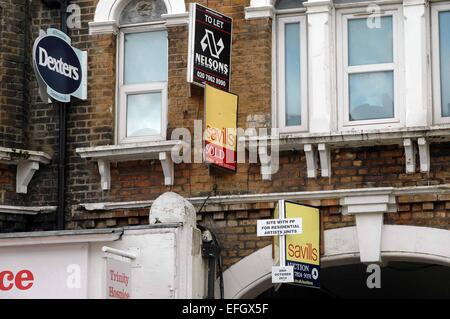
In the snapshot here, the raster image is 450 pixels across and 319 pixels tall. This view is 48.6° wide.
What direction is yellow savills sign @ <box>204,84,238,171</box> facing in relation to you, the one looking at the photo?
facing the viewer and to the right of the viewer

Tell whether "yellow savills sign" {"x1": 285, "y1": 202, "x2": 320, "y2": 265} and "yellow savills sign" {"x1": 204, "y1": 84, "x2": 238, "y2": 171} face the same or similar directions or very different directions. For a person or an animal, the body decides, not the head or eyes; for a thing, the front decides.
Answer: same or similar directions

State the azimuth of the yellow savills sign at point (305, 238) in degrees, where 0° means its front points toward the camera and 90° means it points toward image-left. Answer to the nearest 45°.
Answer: approximately 315°

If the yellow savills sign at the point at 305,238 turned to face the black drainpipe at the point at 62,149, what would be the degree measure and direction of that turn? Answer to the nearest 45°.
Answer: approximately 135° to its right

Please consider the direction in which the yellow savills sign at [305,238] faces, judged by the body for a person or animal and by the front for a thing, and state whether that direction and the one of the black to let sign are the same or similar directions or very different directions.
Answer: same or similar directions
